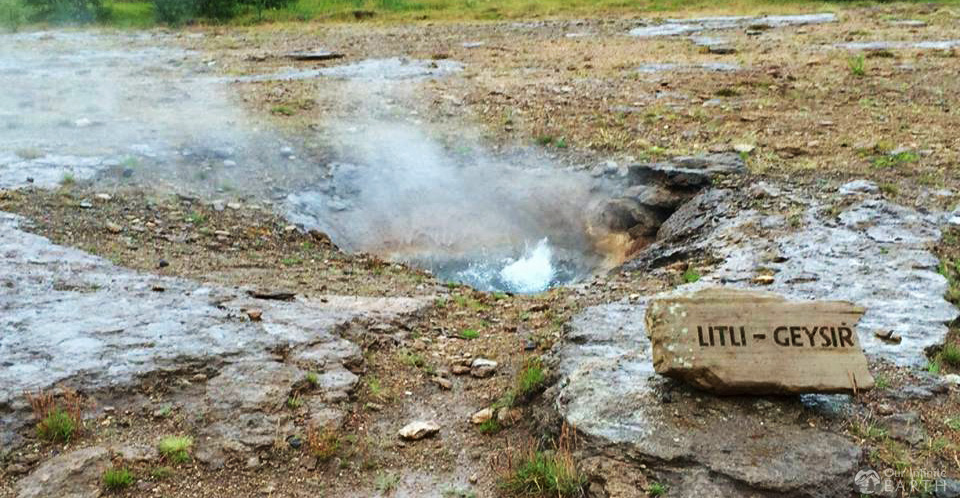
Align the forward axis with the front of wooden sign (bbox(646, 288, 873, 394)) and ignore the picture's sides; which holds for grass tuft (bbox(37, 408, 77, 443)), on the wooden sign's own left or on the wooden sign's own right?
on the wooden sign's own right

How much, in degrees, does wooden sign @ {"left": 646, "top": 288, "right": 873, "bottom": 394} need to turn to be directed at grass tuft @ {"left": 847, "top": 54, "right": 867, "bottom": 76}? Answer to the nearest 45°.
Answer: approximately 180°

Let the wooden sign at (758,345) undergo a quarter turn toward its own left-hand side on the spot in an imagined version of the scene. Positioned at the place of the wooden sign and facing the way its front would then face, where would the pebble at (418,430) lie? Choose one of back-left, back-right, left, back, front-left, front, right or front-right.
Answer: back

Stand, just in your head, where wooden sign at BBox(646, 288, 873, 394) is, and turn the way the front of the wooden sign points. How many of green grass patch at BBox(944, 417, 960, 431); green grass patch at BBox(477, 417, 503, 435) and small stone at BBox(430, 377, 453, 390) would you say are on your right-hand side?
2

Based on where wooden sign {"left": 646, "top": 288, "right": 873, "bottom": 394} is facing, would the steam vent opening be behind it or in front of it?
behind

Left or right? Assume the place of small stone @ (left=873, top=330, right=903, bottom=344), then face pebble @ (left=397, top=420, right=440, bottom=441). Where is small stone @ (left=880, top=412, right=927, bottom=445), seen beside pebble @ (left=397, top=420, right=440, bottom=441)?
left

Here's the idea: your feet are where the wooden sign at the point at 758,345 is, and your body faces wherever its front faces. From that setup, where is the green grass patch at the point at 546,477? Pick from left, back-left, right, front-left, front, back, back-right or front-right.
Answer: front-right

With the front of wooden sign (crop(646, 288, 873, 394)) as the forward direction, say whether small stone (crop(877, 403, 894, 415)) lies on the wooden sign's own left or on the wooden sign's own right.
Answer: on the wooden sign's own left

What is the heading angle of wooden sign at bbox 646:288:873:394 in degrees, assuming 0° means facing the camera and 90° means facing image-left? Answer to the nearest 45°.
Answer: approximately 0°

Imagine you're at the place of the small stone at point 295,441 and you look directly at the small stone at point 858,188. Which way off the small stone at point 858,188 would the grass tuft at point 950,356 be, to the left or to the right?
right

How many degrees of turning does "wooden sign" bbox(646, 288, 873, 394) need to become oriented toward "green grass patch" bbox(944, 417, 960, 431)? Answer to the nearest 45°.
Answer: approximately 90° to its left

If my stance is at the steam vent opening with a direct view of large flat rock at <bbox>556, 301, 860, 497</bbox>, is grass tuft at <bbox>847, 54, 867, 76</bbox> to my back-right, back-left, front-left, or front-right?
back-left

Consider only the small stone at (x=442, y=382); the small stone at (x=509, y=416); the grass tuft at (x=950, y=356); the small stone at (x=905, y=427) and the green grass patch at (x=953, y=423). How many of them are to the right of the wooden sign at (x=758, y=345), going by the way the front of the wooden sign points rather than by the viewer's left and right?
2

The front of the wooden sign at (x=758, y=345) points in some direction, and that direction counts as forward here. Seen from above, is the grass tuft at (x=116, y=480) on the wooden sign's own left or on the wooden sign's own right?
on the wooden sign's own right

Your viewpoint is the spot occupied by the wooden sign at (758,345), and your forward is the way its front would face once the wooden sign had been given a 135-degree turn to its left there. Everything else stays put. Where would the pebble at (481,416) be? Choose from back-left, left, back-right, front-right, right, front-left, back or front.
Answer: back-left

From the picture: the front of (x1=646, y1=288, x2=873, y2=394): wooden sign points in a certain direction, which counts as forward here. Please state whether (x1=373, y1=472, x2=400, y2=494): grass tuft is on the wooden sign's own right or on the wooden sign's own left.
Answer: on the wooden sign's own right

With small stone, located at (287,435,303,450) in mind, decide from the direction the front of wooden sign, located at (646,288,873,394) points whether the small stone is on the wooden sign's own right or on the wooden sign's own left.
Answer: on the wooden sign's own right

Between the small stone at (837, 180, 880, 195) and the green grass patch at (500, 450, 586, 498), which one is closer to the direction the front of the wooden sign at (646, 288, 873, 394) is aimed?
the green grass patch

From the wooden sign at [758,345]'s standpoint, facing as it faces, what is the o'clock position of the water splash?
The water splash is roughly at 5 o'clock from the wooden sign.
